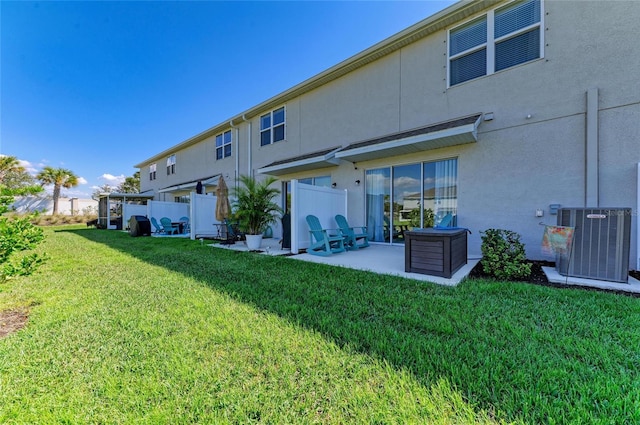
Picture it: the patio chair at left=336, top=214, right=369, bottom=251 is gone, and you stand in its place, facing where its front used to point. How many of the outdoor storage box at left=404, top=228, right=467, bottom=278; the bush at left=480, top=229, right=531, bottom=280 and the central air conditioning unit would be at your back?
0

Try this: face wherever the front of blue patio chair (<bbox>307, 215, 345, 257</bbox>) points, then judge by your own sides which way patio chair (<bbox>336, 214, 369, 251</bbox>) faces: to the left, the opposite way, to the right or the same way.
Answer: the same way

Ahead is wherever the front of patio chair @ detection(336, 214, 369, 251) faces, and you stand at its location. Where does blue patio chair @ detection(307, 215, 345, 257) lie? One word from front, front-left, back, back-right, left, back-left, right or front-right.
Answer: right

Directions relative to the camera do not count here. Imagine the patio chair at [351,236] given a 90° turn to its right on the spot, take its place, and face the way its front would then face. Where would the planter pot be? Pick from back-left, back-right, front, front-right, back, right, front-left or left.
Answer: front-right
